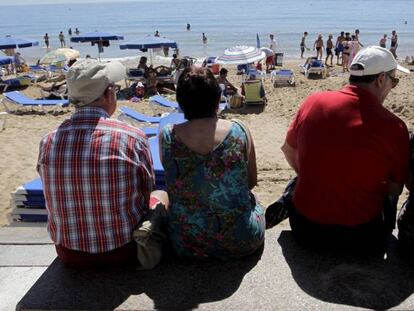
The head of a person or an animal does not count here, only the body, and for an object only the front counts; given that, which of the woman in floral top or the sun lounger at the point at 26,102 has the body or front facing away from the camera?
the woman in floral top

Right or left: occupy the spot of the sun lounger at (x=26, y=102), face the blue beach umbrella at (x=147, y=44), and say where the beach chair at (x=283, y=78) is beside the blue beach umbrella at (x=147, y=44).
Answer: right

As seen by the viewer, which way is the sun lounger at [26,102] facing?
to the viewer's right

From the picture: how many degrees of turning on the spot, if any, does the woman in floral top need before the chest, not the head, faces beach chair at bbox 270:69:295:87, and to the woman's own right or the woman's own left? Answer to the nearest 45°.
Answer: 0° — they already face it

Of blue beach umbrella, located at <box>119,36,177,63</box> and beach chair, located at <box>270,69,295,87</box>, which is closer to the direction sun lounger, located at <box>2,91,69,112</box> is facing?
the beach chair

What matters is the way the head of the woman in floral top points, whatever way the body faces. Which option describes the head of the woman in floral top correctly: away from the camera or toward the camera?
away from the camera

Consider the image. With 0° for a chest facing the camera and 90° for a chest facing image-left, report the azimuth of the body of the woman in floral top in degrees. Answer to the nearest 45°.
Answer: approximately 180°

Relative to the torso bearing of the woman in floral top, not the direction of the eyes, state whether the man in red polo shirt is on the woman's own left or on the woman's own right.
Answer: on the woman's own right

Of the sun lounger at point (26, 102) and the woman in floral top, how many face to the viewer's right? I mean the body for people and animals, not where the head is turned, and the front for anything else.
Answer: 1

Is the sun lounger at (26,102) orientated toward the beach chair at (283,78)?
yes

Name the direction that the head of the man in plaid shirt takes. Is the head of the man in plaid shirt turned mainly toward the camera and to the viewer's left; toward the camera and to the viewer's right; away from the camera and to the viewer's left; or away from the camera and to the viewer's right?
away from the camera and to the viewer's right

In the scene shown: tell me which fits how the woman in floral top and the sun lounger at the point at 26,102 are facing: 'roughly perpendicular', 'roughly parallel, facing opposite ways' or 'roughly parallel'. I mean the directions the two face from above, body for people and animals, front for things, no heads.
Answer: roughly perpendicular
